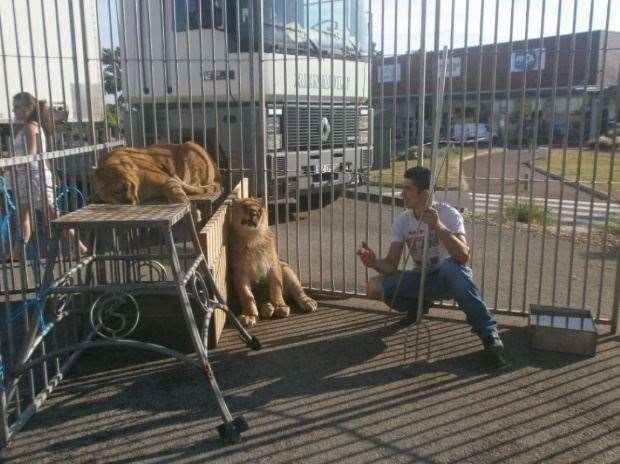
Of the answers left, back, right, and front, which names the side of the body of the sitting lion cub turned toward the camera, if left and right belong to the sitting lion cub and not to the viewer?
front

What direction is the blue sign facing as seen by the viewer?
toward the camera

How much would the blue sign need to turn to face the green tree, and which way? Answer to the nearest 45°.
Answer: approximately 90° to its right

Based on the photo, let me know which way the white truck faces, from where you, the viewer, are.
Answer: facing the viewer and to the right of the viewer

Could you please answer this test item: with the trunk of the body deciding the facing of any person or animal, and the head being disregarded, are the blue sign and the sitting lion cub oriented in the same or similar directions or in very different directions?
same or similar directions

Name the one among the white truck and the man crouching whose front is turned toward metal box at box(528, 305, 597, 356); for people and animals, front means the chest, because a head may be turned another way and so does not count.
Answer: the white truck

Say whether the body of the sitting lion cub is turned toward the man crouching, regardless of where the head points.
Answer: no

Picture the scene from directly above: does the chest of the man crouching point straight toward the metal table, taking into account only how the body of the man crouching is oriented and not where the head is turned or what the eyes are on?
yes

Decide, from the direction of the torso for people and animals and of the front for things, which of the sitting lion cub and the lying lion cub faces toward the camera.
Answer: the sitting lion cub

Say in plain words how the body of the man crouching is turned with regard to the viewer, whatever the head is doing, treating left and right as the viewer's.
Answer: facing the viewer and to the left of the viewer

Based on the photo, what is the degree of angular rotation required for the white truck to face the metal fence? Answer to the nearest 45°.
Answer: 0° — it already faces it
